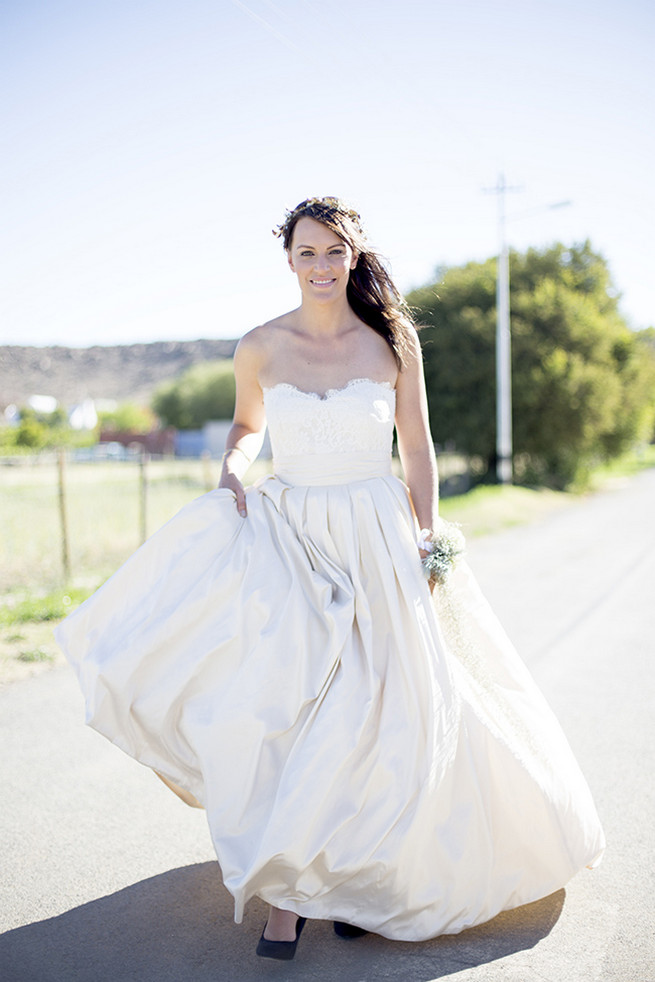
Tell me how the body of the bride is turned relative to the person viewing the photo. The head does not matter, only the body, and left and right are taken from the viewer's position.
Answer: facing the viewer

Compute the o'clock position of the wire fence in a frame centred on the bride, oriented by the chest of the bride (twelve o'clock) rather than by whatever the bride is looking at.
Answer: The wire fence is roughly at 5 o'clock from the bride.

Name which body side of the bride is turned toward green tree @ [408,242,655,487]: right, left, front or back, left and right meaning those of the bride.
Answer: back

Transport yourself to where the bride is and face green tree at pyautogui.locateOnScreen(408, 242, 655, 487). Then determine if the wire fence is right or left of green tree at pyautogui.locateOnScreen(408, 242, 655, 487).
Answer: left
